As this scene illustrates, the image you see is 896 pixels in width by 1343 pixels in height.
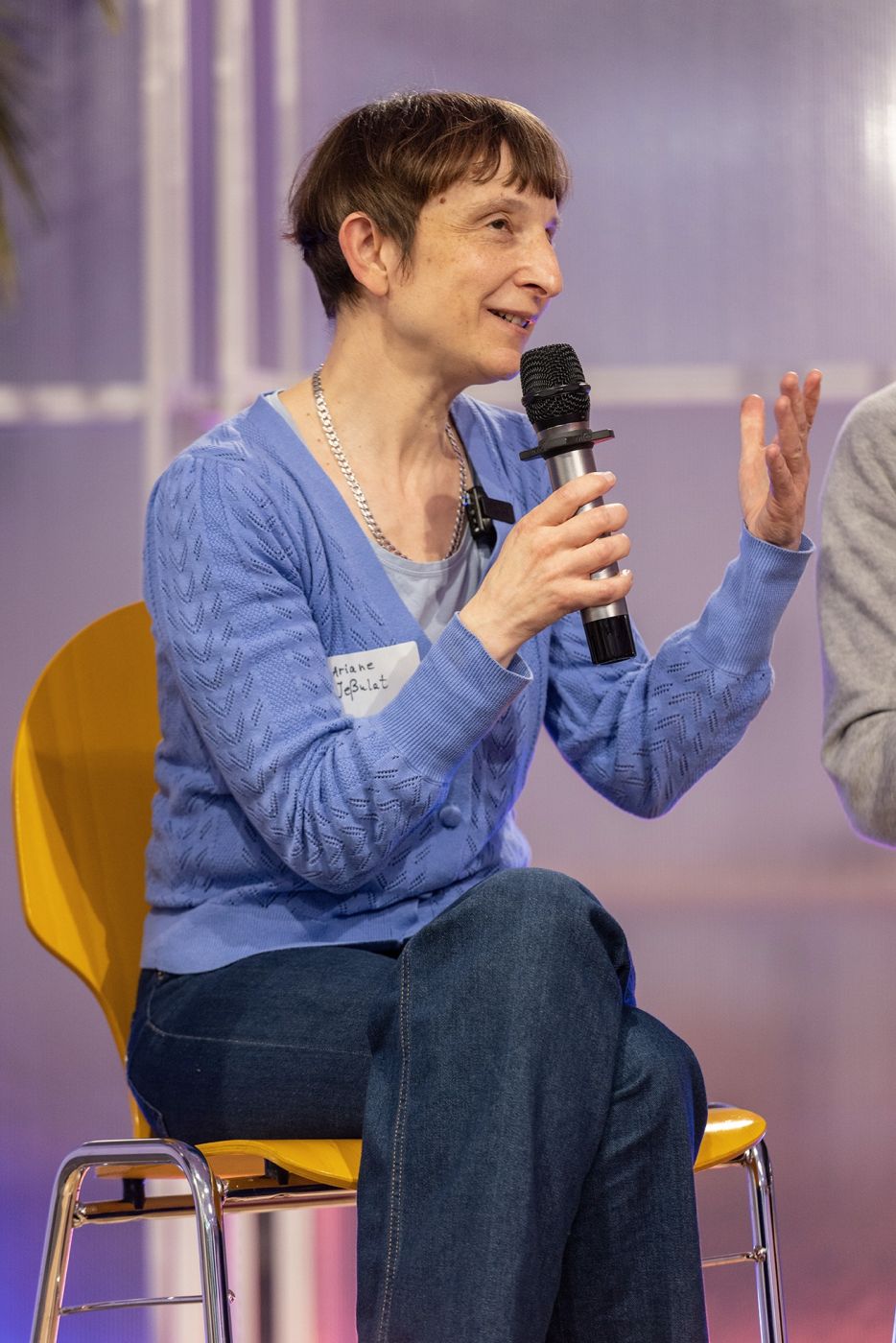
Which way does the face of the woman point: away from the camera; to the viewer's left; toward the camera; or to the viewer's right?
to the viewer's right

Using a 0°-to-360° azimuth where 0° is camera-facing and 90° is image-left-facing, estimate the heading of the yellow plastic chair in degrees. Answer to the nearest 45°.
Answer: approximately 315°
